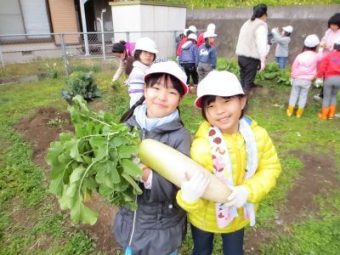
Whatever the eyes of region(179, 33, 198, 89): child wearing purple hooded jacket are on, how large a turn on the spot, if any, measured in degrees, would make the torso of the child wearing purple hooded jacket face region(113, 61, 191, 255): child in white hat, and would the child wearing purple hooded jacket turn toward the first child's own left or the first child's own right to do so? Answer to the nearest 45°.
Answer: approximately 135° to the first child's own right

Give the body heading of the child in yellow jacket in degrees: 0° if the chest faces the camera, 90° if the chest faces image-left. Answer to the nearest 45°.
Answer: approximately 0°

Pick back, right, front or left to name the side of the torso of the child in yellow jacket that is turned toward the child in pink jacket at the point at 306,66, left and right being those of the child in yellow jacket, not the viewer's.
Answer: back

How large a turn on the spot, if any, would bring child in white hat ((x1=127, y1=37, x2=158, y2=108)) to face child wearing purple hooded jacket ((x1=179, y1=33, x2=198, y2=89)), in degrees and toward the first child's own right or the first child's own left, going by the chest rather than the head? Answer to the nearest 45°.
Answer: approximately 135° to the first child's own left

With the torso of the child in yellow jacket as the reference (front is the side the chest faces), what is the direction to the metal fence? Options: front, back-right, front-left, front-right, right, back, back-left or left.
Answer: back-right

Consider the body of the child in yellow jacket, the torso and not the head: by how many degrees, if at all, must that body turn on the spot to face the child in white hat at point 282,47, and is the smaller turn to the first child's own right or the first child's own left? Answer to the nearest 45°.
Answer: approximately 180°
